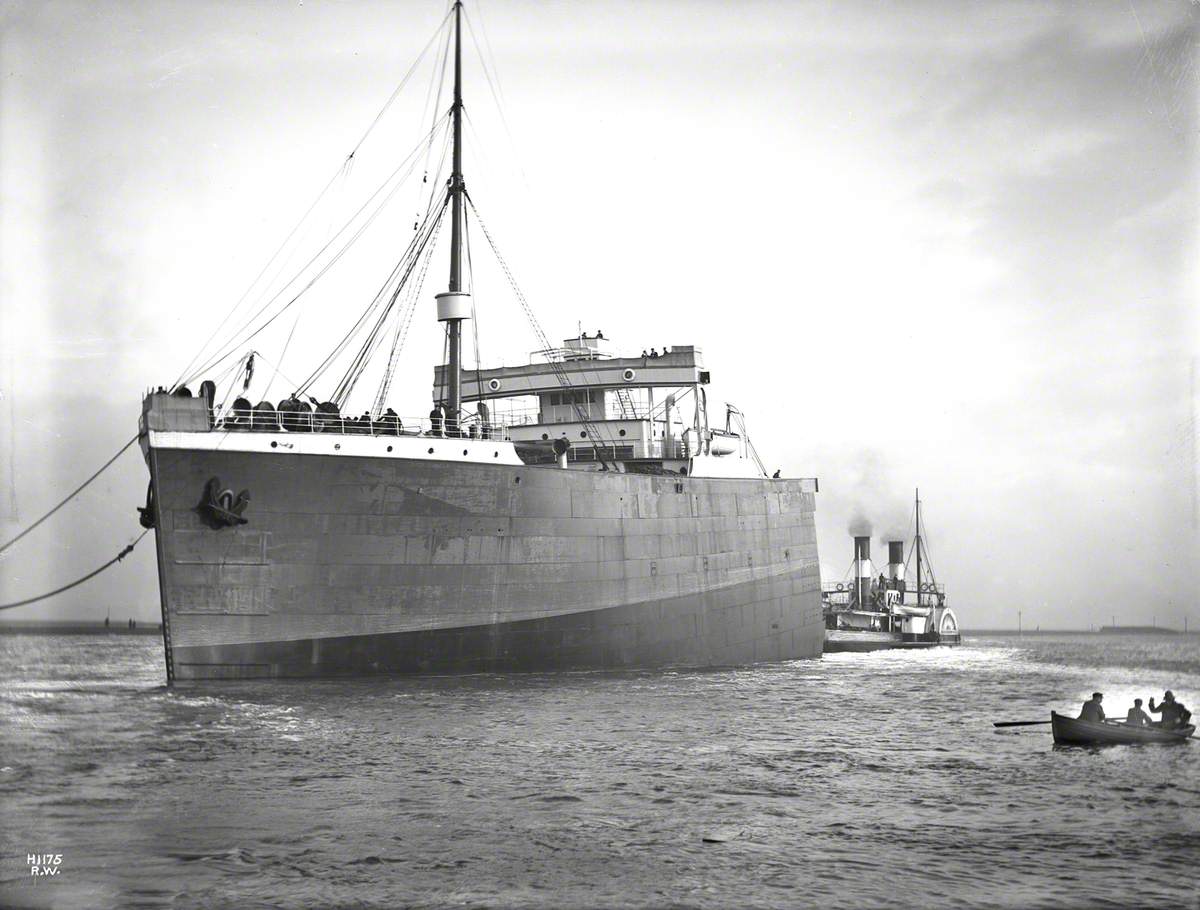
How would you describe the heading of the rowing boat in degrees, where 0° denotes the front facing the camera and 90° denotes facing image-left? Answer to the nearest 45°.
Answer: approximately 90°
